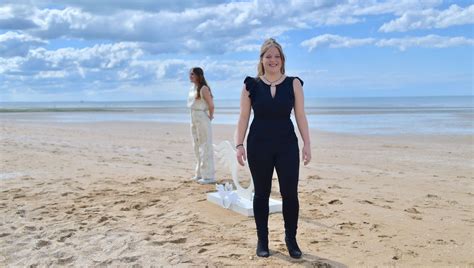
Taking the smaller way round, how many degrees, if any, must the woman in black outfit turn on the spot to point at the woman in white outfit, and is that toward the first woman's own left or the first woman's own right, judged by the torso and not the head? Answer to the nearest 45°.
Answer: approximately 180°

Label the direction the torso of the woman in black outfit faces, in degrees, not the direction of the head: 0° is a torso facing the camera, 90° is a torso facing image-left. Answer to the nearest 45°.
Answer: approximately 0°
